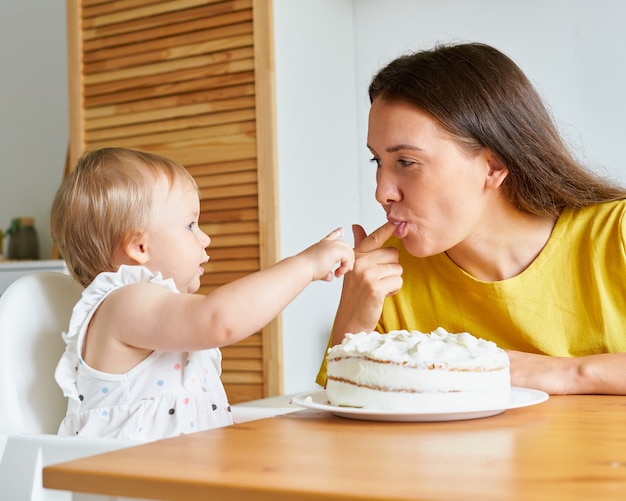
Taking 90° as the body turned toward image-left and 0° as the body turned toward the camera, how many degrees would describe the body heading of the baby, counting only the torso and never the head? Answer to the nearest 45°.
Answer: approximately 270°

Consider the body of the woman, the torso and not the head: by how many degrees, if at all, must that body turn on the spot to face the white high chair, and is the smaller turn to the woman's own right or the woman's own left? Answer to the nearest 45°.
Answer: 0° — they already face it

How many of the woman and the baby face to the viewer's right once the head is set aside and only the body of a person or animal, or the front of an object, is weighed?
1

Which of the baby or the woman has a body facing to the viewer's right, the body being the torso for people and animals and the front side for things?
the baby

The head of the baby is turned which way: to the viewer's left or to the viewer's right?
to the viewer's right

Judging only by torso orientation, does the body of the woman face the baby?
yes

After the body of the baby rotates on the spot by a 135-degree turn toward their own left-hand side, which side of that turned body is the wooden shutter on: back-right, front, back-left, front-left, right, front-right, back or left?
front-right

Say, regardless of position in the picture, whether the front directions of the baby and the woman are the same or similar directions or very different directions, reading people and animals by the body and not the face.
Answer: very different directions
